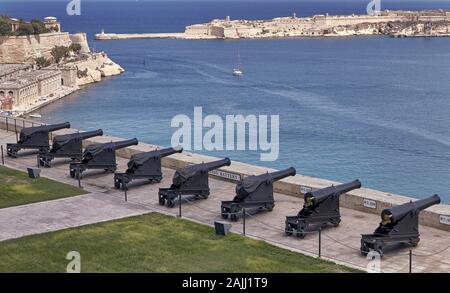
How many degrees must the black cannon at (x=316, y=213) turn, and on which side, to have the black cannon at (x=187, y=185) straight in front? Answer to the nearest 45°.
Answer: approximately 90° to its left

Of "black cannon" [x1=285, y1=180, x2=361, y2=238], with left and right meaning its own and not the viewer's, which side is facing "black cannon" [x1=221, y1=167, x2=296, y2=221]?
left

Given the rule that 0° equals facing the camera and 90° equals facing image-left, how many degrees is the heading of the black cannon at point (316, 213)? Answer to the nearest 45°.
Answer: approximately 225°
